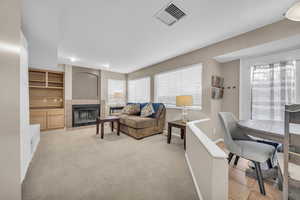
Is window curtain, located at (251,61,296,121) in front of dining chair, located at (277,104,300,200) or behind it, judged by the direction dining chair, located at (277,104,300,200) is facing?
in front

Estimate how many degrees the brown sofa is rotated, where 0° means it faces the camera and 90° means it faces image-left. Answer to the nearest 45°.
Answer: approximately 45°

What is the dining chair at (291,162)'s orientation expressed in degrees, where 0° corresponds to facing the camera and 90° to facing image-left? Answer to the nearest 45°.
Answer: approximately 135°

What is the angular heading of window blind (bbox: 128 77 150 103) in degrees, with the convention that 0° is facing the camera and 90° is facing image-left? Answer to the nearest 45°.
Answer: approximately 45°

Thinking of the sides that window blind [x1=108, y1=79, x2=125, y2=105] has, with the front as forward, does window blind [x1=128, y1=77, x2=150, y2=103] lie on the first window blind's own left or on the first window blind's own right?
on the first window blind's own left

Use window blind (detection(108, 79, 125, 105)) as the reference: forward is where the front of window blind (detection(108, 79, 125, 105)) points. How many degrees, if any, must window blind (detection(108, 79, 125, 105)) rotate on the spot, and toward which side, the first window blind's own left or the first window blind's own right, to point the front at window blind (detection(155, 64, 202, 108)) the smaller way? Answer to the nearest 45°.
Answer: approximately 45° to the first window blind's own left

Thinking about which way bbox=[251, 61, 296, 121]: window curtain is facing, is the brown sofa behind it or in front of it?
in front

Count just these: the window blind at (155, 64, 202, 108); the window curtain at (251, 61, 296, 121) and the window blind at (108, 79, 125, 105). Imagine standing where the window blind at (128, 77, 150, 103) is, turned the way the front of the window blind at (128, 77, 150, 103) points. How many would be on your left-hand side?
2

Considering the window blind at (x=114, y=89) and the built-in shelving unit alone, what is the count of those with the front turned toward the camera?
2

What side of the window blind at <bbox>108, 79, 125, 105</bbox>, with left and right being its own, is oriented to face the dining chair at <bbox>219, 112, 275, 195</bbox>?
front
